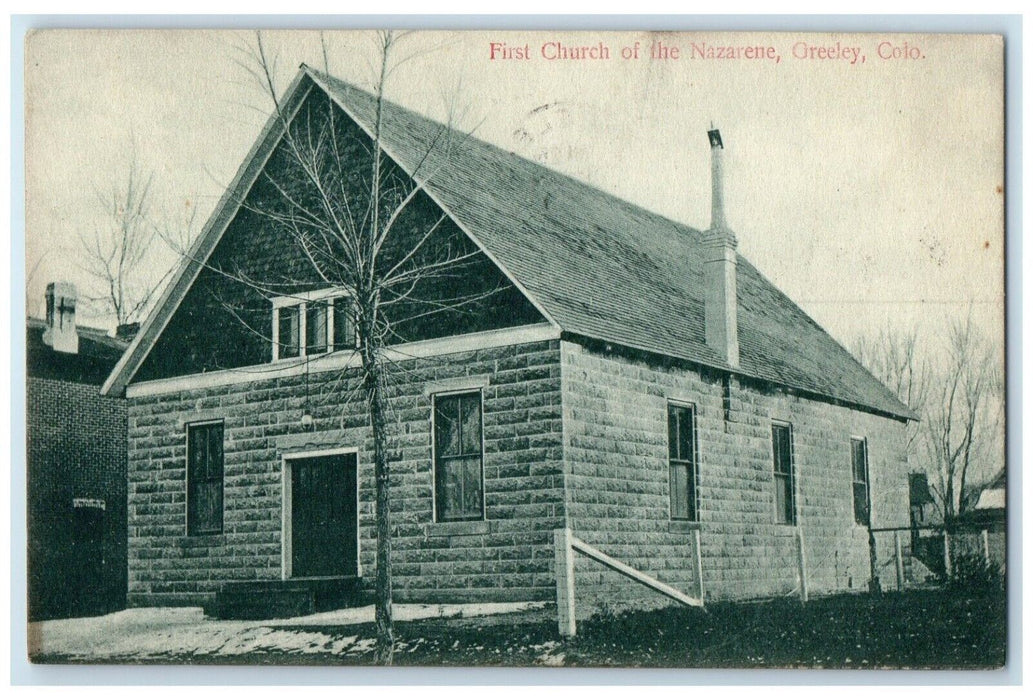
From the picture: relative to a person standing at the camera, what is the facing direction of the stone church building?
facing the viewer and to the left of the viewer

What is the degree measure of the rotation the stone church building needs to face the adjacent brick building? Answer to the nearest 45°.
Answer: approximately 45° to its right
